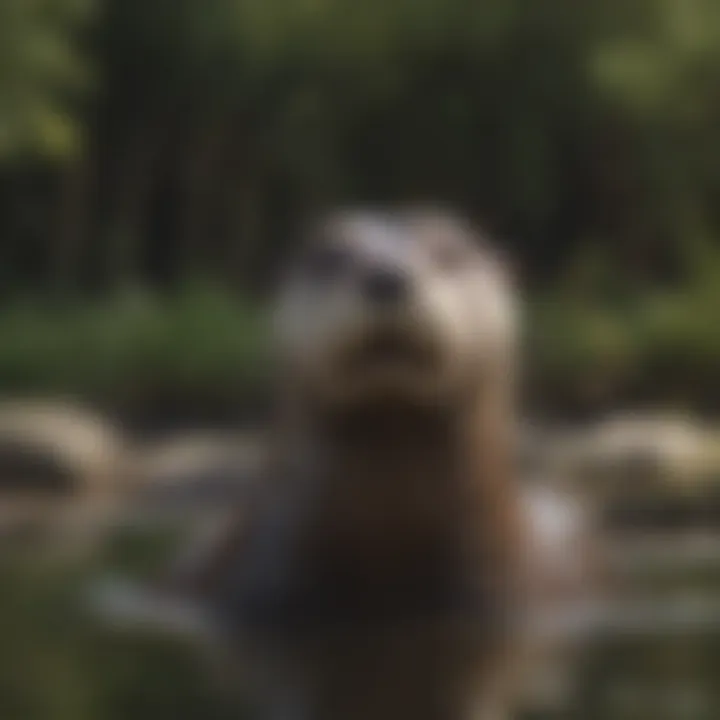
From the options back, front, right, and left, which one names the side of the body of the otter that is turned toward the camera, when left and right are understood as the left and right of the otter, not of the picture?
front
